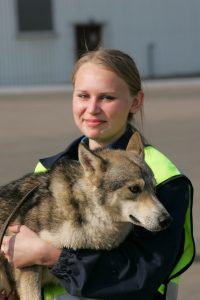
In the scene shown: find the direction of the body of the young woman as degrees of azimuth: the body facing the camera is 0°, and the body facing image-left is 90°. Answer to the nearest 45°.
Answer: approximately 45°
